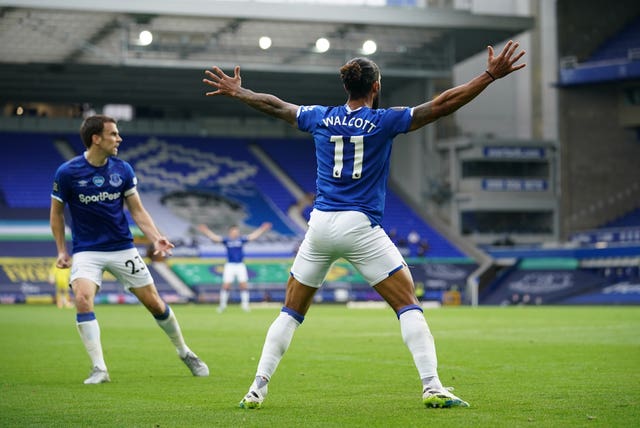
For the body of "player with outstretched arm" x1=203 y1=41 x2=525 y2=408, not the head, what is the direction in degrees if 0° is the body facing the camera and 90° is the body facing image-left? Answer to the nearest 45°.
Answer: approximately 180°
